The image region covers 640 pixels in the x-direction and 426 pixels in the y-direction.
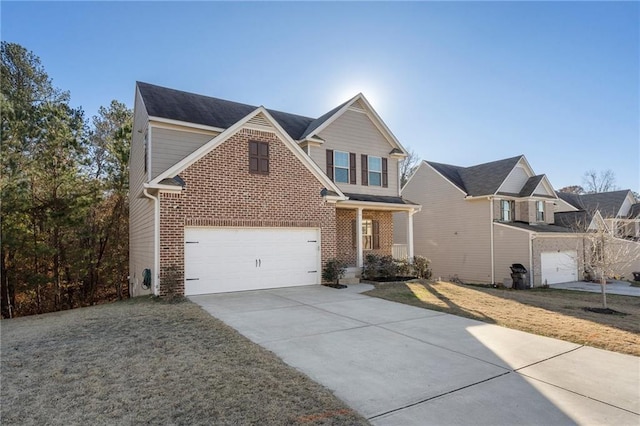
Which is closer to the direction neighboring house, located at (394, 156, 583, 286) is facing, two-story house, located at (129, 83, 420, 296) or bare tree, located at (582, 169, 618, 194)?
the two-story house

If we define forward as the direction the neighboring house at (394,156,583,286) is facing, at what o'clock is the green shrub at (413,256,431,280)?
The green shrub is roughly at 2 o'clock from the neighboring house.

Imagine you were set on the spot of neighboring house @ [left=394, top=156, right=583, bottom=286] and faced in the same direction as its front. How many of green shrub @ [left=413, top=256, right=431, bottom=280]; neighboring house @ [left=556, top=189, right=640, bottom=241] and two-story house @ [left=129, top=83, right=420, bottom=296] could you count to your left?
1

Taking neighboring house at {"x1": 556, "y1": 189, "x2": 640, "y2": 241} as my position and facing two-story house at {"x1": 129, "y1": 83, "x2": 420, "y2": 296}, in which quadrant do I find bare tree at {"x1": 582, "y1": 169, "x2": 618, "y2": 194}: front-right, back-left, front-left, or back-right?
back-right

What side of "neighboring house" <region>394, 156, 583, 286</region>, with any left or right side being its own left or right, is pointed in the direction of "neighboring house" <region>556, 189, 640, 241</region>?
left

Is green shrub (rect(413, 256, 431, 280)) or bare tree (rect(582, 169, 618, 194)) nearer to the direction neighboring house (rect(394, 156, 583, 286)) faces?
the green shrub

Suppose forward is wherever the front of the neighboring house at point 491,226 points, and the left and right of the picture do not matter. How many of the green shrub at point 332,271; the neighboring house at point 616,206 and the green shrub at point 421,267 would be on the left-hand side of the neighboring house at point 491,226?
1

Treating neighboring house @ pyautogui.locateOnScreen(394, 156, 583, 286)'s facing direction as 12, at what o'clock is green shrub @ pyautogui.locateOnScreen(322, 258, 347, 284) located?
The green shrub is roughly at 2 o'clock from the neighboring house.

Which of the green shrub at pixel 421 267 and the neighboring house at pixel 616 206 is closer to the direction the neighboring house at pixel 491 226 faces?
the green shrub

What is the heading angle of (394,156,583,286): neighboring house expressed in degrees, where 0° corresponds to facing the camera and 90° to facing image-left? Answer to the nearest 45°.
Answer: approximately 315°

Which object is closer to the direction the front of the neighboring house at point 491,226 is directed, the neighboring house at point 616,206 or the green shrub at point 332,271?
the green shrub

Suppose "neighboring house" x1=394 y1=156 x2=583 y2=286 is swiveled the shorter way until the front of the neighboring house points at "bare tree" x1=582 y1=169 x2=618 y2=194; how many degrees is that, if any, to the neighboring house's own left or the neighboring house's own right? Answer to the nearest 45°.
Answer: approximately 135° to the neighboring house's own left

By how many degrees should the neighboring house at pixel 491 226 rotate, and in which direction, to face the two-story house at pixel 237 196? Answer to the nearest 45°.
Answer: approximately 90° to its right
